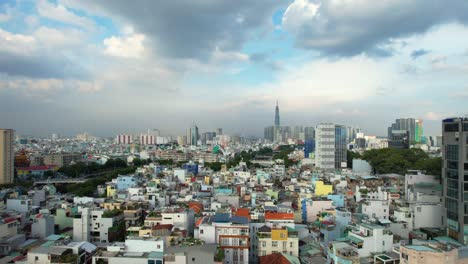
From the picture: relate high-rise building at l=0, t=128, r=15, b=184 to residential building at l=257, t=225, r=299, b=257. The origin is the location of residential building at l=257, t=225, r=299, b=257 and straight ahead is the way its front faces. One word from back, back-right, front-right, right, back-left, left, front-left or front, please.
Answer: back-right

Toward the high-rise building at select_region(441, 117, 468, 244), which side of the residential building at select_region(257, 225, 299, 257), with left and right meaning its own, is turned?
left

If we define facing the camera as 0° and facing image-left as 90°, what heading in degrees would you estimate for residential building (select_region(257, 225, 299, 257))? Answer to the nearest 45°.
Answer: approximately 0°

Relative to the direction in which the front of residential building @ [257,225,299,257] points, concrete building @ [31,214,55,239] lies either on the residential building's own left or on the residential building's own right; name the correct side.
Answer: on the residential building's own right

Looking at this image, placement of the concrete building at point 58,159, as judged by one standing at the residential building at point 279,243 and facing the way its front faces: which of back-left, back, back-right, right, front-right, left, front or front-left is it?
back-right

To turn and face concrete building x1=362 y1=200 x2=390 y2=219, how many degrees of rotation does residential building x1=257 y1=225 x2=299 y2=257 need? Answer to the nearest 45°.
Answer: approximately 135° to its left

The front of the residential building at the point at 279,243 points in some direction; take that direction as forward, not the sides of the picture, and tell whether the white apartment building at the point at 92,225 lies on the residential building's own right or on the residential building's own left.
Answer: on the residential building's own right

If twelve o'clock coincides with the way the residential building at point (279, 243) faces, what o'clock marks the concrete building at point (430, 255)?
The concrete building is roughly at 10 o'clock from the residential building.

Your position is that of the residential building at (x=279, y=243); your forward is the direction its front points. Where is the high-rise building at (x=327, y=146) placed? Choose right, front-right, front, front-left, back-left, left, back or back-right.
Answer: back
